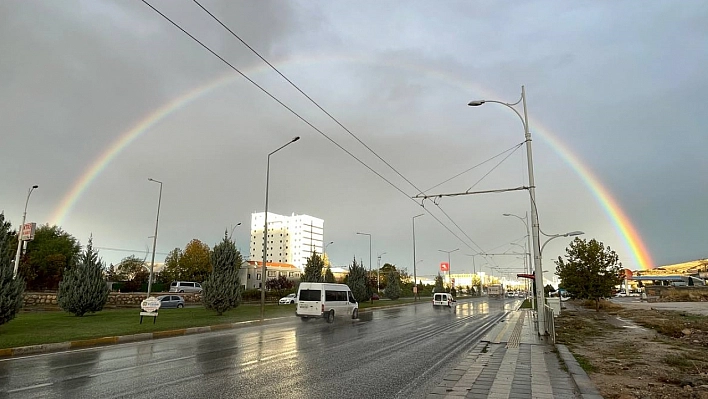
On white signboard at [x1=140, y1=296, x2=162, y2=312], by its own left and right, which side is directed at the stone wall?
back

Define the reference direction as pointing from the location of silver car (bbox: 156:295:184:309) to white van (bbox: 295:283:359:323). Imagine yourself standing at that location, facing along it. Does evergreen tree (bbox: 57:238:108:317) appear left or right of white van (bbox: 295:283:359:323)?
right

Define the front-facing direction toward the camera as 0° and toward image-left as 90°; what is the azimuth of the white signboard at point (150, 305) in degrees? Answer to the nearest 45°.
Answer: approximately 0°

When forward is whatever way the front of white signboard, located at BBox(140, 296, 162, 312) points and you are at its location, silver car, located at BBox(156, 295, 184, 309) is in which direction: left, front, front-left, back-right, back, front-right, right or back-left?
back

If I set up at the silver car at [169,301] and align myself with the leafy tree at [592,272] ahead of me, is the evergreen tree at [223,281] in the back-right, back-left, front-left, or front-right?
front-right

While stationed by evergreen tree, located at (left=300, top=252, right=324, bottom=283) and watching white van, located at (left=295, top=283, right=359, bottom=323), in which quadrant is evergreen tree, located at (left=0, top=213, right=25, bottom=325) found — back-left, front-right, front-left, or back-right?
front-right

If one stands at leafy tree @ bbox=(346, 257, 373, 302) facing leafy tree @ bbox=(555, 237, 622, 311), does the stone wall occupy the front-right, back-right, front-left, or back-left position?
back-right
